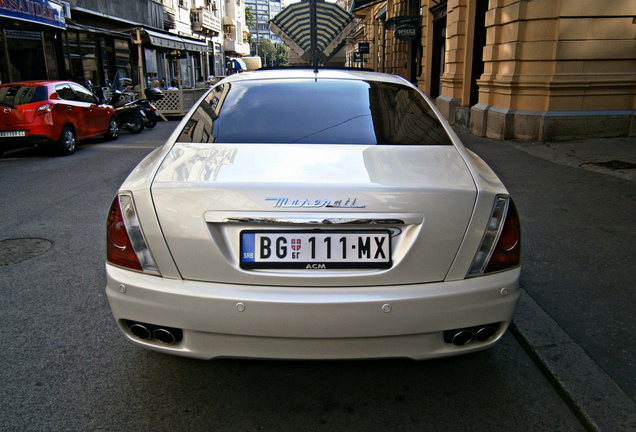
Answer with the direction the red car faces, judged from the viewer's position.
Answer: facing away from the viewer and to the right of the viewer

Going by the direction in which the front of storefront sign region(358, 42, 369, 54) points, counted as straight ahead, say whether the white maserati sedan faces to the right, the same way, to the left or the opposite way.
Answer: the opposite way

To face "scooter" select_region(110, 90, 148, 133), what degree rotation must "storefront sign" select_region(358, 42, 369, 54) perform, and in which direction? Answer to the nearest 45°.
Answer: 0° — it already faces it

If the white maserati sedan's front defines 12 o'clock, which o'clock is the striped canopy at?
The striped canopy is roughly at 12 o'clock from the white maserati sedan.

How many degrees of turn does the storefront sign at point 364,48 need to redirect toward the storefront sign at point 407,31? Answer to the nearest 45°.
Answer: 0° — it already faces it

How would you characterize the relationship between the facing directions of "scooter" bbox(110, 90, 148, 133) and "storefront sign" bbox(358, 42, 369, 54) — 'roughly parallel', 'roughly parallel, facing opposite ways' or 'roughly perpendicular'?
roughly perpendicular

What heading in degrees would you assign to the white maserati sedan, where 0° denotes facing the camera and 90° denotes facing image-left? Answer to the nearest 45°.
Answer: approximately 180°

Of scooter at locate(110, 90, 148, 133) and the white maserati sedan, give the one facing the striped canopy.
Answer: the white maserati sedan

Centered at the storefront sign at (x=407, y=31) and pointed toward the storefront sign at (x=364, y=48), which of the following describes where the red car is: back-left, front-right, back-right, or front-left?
back-left

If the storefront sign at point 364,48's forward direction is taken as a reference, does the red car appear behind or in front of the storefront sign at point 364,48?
in front

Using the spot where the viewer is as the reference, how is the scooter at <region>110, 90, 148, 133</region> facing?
facing away from the viewer and to the left of the viewer

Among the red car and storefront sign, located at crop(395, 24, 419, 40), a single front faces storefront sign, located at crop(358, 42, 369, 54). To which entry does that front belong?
the red car
